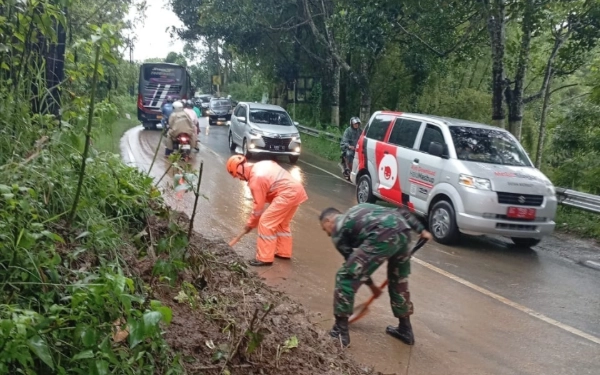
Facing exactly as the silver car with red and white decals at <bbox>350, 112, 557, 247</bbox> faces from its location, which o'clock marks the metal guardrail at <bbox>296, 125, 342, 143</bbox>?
The metal guardrail is roughly at 7 o'clock from the silver car with red and white decals.

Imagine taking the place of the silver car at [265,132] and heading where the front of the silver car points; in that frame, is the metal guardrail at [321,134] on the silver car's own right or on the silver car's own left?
on the silver car's own left

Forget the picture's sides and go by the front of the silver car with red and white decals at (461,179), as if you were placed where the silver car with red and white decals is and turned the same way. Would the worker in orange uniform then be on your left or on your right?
on your right

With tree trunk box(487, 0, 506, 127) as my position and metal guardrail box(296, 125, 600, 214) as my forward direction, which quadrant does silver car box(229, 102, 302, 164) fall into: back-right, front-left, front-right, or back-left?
back-right

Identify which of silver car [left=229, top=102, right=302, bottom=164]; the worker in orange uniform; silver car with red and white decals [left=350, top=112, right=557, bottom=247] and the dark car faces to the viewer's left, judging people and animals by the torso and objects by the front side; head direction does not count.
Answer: the worker in orange uniform

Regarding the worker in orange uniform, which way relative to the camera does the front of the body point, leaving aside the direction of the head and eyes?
to the viewer's left

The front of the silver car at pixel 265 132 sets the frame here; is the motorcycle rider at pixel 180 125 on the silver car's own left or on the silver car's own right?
on the silver car's own right

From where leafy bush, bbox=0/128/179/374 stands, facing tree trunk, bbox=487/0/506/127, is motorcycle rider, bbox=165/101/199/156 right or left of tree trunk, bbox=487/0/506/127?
left

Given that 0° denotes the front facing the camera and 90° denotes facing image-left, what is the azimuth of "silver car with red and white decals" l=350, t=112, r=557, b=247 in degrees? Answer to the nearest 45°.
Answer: approximately 315°
